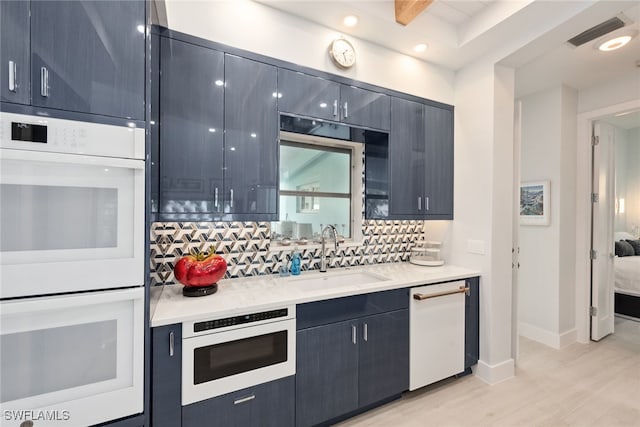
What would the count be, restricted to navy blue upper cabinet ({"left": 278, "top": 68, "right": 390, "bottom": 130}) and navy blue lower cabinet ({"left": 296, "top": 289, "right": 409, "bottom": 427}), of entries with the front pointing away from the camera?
0

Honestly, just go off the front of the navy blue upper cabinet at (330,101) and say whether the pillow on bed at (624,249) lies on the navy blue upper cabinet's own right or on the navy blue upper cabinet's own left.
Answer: on the navy blue upper cabinet's own left

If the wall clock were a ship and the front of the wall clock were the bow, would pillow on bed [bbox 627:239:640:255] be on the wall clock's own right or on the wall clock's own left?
on the wall clock's own left

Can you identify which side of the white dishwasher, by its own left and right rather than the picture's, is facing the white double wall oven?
right

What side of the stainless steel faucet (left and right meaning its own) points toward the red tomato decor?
right

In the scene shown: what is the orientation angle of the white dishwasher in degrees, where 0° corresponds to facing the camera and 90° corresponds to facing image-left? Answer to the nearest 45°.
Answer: approximately 315°

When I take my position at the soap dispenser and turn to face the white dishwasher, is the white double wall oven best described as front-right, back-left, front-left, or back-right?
back-right

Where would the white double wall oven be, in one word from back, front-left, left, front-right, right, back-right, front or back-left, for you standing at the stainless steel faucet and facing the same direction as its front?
right

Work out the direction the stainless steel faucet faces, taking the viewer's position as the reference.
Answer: facing the viewer and to the right of the viewer

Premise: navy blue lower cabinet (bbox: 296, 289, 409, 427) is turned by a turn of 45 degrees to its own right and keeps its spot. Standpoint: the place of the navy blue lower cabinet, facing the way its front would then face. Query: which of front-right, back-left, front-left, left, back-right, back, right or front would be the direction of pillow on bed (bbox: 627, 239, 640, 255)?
back-left

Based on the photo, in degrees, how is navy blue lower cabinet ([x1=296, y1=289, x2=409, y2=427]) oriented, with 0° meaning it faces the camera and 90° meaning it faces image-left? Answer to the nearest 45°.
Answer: approximately 315°

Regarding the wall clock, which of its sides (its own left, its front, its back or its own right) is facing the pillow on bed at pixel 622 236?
left
